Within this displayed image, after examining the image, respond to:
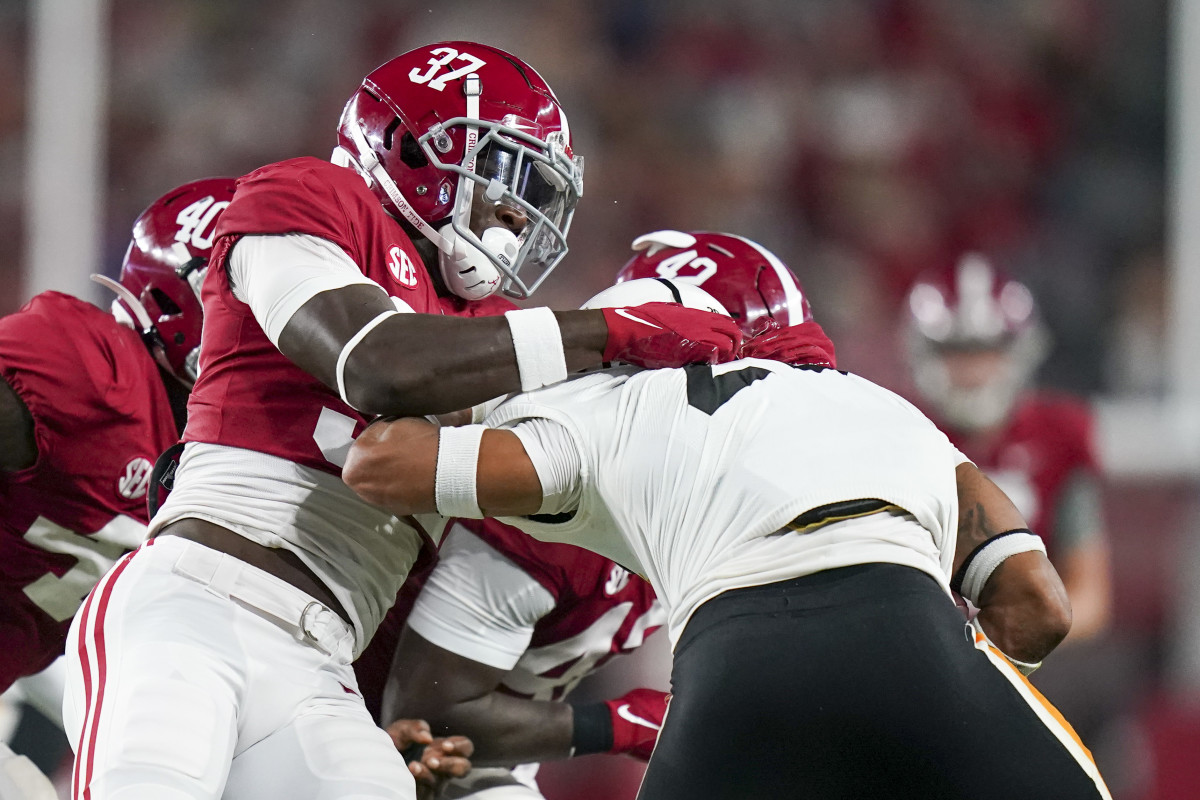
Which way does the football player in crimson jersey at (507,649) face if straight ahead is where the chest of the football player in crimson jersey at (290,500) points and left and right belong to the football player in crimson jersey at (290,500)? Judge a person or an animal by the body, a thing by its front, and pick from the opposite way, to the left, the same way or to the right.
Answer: the same way

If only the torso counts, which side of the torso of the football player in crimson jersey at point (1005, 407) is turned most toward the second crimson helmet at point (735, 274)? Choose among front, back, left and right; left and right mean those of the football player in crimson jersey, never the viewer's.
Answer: front

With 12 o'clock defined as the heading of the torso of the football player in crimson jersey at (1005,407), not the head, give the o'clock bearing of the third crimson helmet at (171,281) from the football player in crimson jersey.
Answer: The third crimson helmet is roughly at 1 o'clock from the football player in crimson jersey.

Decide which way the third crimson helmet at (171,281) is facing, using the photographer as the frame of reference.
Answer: facing to the right of the viewer

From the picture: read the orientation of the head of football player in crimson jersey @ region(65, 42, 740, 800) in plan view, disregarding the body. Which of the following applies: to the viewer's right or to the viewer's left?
to the viewer's right

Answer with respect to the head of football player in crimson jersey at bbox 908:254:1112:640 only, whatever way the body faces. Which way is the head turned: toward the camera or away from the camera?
toward the camera

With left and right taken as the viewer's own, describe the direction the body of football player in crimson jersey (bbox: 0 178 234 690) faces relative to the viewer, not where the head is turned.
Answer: facing the viewer and to the right of the viewer

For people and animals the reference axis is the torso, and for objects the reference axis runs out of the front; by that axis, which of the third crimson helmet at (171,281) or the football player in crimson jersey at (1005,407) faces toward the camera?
the football player in crimson jersey

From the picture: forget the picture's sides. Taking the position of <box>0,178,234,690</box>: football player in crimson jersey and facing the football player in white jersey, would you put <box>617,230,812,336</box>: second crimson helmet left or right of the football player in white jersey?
left

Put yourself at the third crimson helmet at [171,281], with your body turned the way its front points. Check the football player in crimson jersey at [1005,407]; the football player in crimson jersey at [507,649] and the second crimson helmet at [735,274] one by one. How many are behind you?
0

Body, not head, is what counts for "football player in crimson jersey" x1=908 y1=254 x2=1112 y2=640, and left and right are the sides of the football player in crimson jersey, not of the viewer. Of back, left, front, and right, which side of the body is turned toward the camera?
front

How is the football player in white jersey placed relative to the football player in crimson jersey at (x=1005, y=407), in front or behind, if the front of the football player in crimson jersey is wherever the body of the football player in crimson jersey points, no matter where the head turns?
in front
